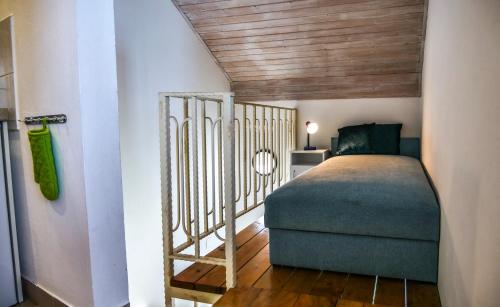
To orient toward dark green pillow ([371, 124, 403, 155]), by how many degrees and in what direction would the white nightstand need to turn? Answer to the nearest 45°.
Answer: approximately 90° to its left

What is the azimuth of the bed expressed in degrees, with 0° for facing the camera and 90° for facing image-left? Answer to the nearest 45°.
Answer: approximately 0°

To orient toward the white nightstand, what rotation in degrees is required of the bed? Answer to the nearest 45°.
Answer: approximately 180°

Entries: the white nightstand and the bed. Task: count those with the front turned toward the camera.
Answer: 2

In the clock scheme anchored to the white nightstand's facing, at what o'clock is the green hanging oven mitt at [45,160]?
The green hanging oven mitt is roughly at 1 o'clock from the white nightstand.

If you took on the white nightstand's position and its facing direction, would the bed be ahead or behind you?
ahead

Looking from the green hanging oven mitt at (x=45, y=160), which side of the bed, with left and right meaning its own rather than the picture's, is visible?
front
